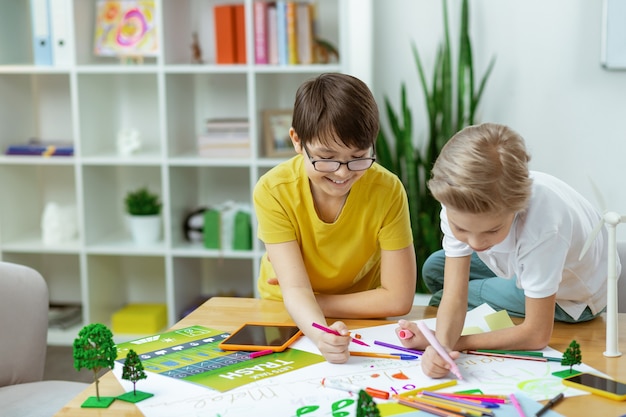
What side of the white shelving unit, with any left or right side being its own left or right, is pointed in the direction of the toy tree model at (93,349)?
front

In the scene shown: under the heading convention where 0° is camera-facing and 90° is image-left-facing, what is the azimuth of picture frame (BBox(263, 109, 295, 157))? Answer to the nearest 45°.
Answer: approximately 0°

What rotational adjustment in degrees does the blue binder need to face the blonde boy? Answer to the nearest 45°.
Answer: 0° — it already faces them

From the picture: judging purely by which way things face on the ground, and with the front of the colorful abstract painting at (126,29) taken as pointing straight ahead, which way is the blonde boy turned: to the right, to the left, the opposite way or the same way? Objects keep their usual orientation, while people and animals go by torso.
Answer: to the right

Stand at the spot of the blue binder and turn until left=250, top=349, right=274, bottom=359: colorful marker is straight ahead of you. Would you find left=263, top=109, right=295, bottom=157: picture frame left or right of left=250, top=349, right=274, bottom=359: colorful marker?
left

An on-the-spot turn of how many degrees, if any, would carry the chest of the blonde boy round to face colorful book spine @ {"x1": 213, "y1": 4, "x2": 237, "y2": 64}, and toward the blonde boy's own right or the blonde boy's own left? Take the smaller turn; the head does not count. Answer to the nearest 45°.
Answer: approximately 90° to the blonde boy's own right

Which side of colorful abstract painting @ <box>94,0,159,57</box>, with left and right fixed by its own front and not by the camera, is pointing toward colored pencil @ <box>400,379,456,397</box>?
front

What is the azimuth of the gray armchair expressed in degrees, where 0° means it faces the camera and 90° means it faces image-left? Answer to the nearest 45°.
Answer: approximately 315°

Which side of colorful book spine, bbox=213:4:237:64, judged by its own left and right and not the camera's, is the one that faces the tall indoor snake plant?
left

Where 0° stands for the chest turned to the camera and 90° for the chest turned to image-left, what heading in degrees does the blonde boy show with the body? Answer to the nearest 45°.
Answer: approximately 45°
